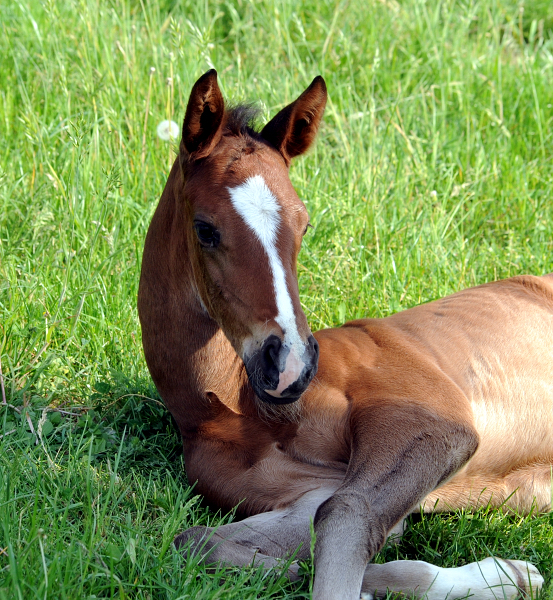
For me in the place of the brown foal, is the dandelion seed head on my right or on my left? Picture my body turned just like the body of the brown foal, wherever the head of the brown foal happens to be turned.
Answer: on my right

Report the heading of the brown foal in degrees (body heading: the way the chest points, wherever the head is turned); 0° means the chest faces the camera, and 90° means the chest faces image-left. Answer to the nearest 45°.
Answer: approximately 45°
